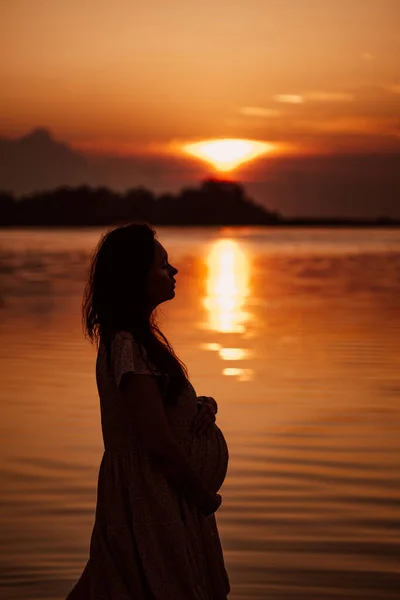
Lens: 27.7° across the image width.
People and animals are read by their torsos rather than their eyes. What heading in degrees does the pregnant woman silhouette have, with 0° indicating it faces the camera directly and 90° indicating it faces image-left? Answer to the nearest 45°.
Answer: approximately 270°
